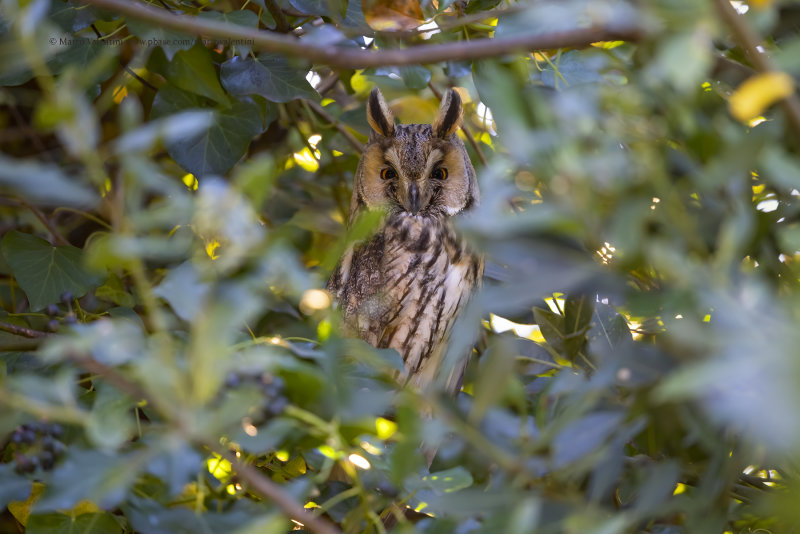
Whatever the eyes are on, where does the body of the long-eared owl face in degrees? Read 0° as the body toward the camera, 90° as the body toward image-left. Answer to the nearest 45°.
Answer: approximately 0°

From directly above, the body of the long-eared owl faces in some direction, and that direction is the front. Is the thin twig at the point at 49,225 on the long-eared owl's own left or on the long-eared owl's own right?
on the long-eared owl's own right

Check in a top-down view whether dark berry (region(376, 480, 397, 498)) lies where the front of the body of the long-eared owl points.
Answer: yes

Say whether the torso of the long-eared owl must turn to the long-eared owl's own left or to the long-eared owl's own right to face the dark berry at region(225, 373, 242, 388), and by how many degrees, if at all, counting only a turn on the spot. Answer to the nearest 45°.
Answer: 0° — it already faces it
